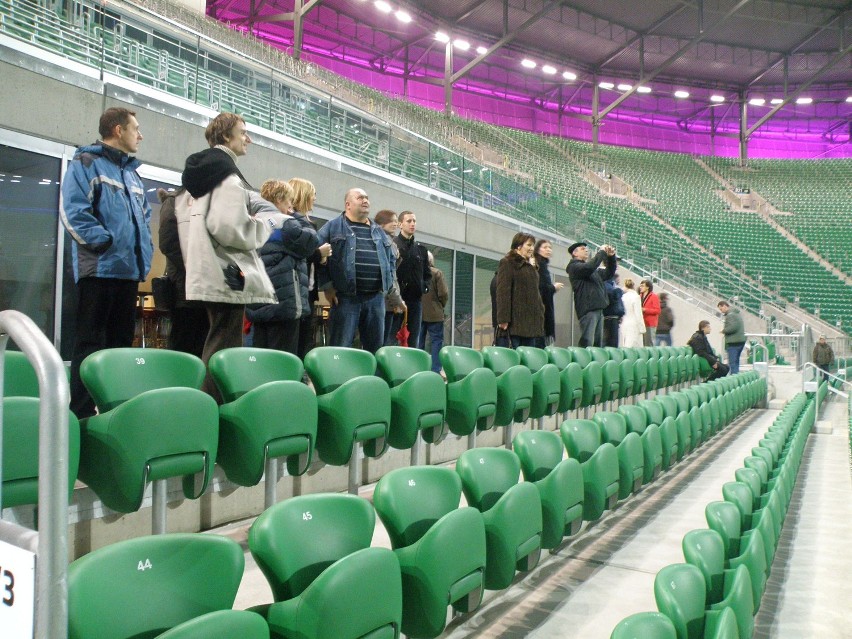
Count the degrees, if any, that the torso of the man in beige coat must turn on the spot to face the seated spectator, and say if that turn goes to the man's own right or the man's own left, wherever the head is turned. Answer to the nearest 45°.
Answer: approximately 45° to the man's own left

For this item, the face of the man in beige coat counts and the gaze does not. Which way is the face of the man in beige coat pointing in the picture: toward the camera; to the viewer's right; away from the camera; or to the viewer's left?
to the viewer's right

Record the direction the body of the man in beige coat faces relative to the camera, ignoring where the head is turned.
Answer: to the viewer's right

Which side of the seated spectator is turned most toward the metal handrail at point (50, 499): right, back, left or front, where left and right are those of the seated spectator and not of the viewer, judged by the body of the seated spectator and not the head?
right

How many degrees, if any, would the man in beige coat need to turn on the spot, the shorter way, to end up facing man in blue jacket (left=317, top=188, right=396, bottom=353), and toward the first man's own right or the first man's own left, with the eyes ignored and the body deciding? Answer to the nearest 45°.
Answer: approximately 45° to the first man's own left

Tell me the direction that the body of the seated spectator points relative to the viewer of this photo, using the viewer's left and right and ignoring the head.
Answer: facing to the right of the viewer

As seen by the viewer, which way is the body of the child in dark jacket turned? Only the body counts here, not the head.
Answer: to the viewer's right

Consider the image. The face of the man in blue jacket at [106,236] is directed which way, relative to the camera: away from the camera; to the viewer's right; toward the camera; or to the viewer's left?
to the viewer's right

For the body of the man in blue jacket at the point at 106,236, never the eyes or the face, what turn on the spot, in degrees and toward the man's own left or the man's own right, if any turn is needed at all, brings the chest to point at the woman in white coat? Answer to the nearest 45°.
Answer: approximately 90° to the man's own left

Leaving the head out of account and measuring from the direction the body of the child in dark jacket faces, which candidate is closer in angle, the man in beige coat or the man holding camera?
the man holding camera
